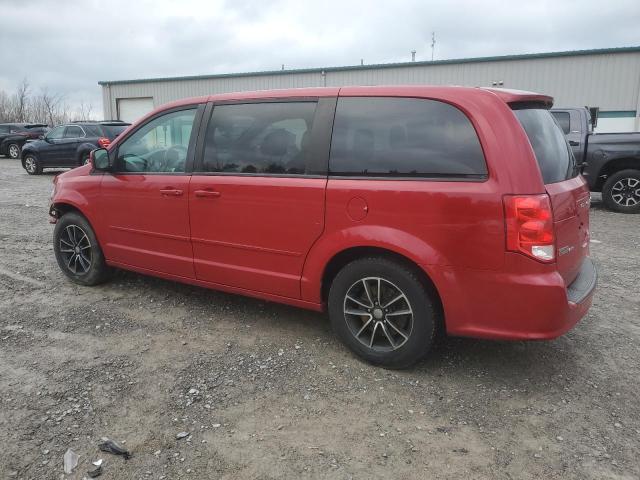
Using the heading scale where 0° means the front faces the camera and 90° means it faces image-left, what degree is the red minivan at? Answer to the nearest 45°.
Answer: approximately 135°

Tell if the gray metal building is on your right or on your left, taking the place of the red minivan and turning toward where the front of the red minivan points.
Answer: on your right

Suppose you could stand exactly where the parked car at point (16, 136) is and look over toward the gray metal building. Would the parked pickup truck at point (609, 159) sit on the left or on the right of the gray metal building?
right

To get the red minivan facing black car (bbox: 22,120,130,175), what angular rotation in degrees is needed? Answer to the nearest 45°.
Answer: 0° — it already faces it

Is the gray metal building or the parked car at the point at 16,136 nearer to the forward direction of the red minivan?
the parked car

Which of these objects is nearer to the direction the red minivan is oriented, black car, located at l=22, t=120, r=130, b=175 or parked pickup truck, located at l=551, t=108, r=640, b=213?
the black car

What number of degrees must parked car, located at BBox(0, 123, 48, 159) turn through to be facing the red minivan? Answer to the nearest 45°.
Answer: approximately 135° to its left

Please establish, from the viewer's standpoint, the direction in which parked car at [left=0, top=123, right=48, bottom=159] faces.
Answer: facing away from the viewer and to the left of the viewer

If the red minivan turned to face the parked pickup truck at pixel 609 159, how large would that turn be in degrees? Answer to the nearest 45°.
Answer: approximately 90° to its right
